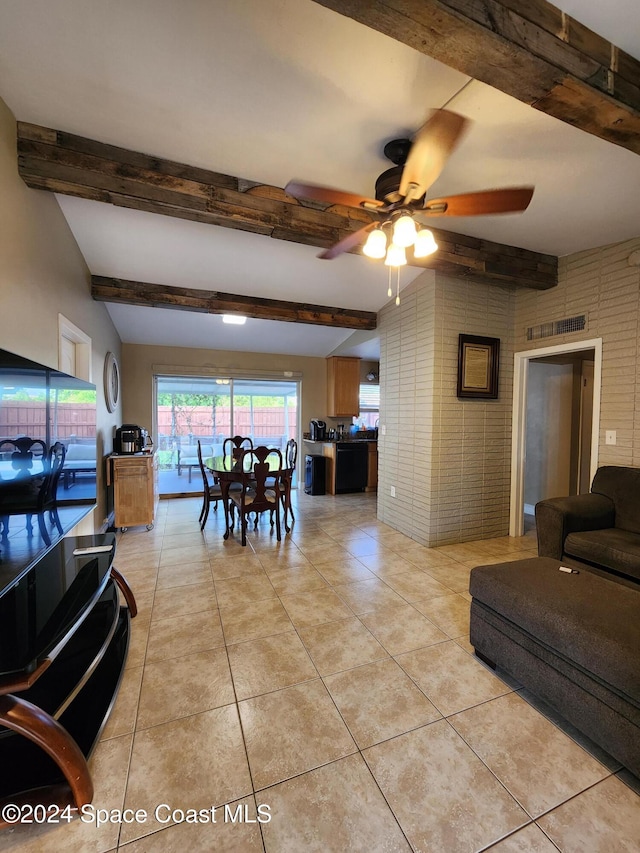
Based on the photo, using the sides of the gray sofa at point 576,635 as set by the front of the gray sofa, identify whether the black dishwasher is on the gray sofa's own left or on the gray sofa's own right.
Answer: on the gray sofa's own right

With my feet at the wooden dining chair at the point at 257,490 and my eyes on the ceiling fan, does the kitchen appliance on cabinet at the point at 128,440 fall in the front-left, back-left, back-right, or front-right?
back-right

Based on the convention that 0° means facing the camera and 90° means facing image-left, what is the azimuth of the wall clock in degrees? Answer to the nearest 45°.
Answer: approximately 270°

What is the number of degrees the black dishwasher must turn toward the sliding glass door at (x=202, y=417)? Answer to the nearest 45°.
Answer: approximately 90° to its right

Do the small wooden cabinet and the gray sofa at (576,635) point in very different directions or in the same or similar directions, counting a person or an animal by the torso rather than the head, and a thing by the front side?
very different directions

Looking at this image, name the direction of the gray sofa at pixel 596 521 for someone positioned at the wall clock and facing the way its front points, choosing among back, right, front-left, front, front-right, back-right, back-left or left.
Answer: front-right

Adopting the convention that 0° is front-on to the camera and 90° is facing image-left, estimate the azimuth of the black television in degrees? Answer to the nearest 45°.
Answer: approximately 315°

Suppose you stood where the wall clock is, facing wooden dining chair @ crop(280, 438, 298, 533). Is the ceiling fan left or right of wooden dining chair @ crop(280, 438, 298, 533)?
right

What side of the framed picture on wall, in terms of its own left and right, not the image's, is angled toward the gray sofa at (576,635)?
front

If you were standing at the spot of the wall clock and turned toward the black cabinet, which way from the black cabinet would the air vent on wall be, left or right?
right
